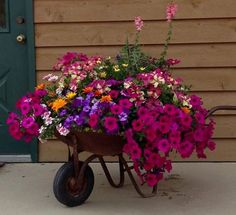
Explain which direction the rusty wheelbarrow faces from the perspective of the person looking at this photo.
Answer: facing the viewer and to the left of the viewer

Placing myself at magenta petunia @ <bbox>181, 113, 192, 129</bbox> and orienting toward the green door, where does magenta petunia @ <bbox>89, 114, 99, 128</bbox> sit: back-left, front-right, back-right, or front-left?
front-left

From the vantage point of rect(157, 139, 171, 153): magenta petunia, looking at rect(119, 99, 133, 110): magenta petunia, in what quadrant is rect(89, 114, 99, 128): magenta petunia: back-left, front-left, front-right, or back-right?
front-left

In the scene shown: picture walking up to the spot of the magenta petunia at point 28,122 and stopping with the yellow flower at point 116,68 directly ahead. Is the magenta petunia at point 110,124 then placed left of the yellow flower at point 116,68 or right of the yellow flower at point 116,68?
right
